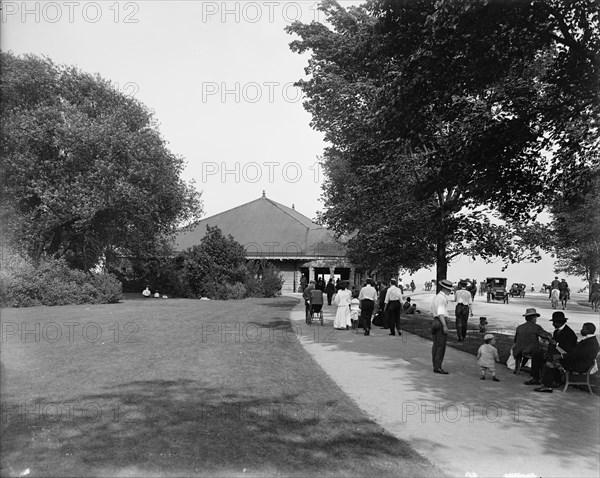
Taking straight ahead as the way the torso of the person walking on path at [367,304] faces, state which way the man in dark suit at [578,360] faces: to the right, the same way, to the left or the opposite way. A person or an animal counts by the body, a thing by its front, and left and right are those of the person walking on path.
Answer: to the left

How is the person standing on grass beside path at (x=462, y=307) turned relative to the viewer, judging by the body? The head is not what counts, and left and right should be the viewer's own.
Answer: facing away from the viewer

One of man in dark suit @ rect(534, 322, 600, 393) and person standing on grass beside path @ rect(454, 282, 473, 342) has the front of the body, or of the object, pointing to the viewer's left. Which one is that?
the man in dark suit

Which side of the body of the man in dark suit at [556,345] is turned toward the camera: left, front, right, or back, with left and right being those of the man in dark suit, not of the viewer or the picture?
left

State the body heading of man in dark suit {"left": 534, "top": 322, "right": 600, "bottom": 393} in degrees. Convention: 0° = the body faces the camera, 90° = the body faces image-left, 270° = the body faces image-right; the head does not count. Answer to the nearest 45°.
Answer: approximately 90°

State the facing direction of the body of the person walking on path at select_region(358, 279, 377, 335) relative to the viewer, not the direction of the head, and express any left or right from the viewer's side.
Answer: facing away from the viewer
